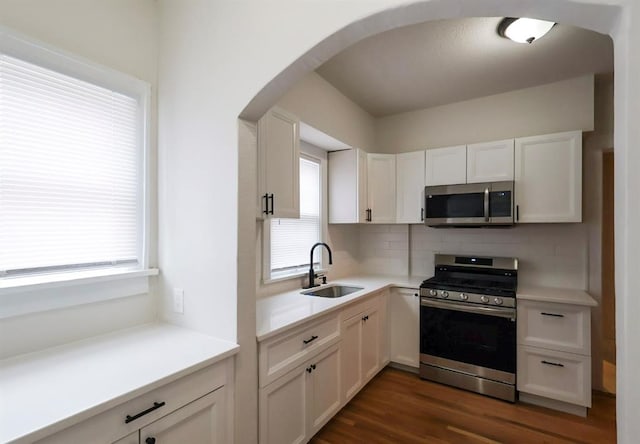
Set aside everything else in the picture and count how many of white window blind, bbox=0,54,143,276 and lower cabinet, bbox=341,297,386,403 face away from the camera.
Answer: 0

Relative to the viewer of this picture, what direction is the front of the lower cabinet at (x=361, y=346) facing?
facing the viewer and to the right of the viewer

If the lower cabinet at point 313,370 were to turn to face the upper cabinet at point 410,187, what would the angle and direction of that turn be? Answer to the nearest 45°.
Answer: approximately 90° to its left

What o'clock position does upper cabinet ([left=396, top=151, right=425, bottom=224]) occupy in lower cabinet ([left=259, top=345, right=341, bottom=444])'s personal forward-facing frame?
The upper cabinet is roughly at 9 o'clock from the lower cabinet.

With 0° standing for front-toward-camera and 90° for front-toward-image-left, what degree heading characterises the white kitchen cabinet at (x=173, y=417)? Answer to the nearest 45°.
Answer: approximately 315°

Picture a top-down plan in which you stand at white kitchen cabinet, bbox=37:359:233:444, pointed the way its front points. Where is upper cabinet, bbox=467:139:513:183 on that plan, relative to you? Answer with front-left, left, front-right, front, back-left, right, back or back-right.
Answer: front-left
